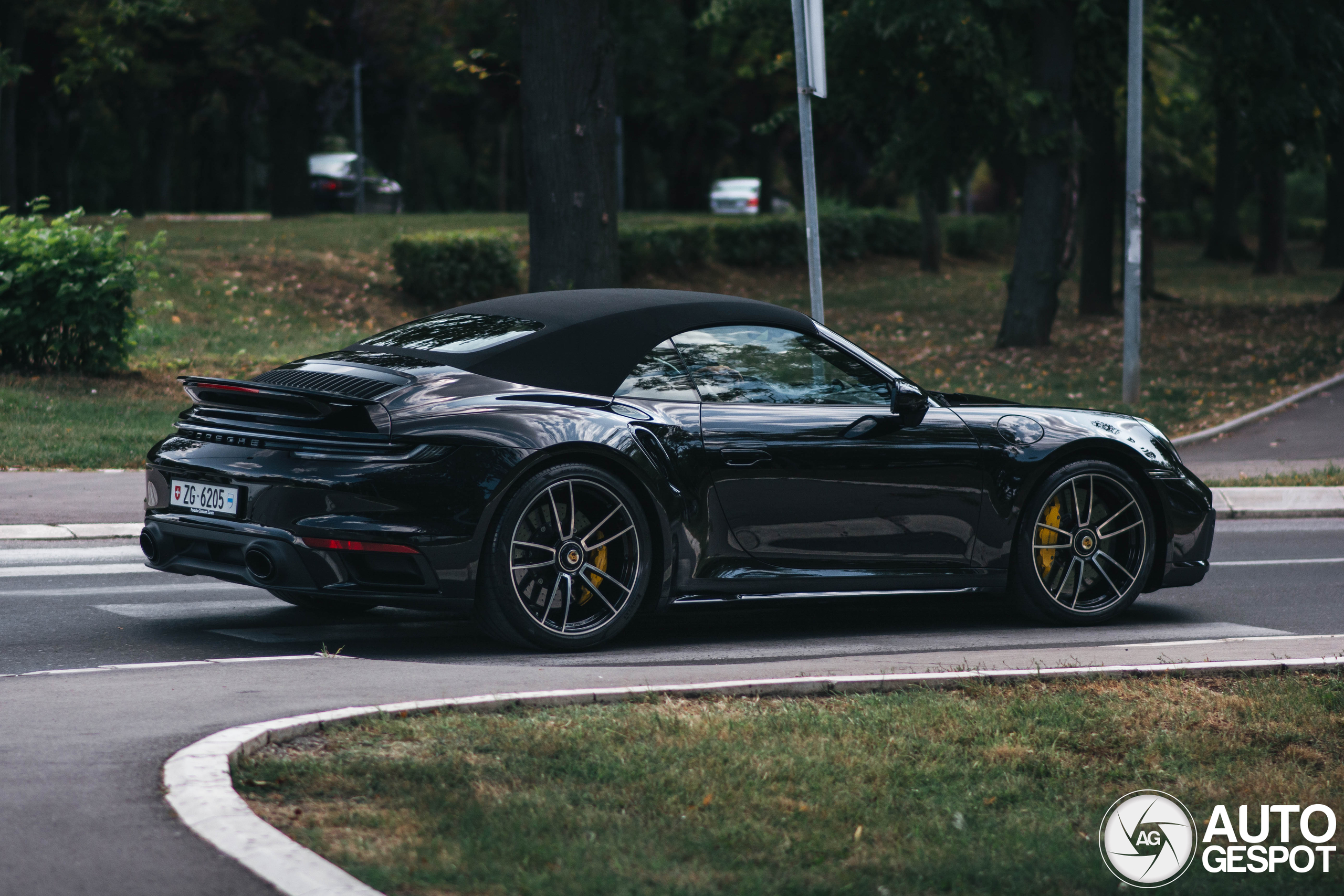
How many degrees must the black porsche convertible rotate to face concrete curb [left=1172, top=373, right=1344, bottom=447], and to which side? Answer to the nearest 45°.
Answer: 0° — it already faces it

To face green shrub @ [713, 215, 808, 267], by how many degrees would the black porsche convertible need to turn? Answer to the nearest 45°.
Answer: approximately 45° to its left

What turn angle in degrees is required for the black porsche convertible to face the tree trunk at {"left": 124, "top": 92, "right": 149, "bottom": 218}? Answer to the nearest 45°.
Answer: approximately 45° to its left

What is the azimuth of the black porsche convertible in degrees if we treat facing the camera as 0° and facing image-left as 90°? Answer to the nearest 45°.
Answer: approximately 225°

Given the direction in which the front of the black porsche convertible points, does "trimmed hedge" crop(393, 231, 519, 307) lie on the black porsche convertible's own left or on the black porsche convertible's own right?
on the black porsche convertible's own left

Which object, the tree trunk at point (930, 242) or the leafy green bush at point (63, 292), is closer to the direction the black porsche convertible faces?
the tree trunk

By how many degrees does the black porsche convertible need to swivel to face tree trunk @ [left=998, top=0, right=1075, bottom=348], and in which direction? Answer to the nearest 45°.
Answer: approximately 45° to its left

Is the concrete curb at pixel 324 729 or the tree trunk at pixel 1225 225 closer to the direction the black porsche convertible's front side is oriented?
the tree trunk

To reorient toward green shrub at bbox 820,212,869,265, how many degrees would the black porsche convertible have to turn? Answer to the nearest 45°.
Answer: approximately 45° to its left
